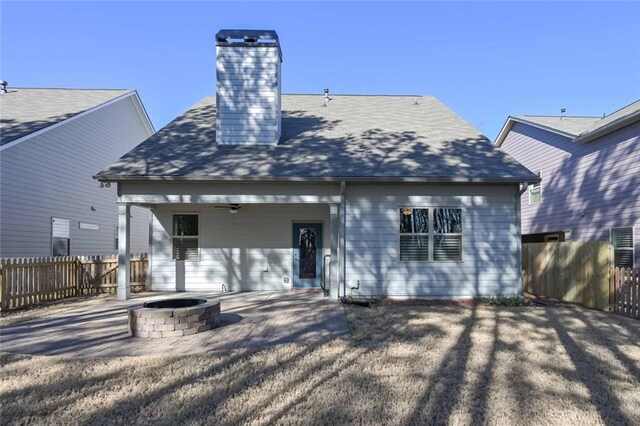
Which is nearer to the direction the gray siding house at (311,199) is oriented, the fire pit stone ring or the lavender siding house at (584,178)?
the lavender siding house

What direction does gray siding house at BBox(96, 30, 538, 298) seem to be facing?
away from the camera

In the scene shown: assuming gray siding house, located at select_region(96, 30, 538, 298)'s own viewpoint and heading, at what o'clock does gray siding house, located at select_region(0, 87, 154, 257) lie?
gray siding house, located at select_region(0, 87, 154, 257) is roughly at 10 o'clock from gray siding house, located at select_region(96, 30, 538, 298).

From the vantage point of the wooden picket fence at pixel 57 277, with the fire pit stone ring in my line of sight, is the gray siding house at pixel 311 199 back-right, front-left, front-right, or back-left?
front-left

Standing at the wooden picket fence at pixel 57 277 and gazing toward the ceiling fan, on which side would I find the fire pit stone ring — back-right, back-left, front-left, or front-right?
front-right

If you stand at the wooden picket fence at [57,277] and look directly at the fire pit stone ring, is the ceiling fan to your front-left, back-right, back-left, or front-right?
front-left

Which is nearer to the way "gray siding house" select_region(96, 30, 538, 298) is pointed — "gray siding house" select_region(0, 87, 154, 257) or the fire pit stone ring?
the gray siding house

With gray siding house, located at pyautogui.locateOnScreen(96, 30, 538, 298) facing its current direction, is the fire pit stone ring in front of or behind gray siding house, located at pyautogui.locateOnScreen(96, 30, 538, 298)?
behind

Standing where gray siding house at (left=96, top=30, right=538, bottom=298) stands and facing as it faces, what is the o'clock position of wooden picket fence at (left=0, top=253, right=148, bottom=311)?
The wooden picket fence is roughly at 9 o'clock from the gray siding house.

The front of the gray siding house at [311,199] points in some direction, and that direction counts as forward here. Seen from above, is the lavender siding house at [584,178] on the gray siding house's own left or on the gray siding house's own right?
on the gray siding house's own right

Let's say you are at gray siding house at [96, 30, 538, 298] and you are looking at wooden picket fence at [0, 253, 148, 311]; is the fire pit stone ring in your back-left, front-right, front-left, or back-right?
front-left
